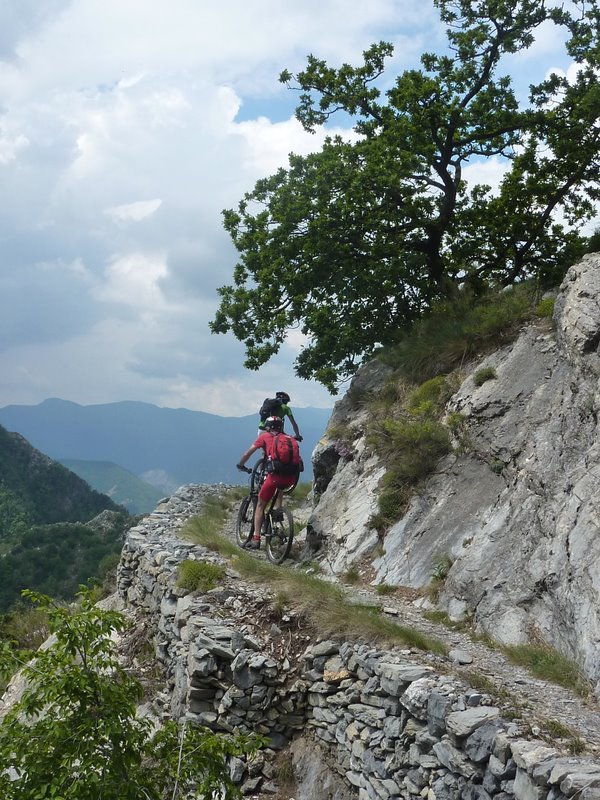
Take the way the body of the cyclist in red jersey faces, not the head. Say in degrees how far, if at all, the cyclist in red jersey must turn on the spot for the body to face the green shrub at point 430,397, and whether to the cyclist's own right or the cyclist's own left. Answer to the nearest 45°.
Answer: approximately 135° to the cyclist's own right

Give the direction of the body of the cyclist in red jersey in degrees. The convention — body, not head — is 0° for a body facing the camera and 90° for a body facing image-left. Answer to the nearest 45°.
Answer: approximately 135°

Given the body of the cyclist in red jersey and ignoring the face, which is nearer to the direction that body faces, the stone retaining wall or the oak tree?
the oak tree

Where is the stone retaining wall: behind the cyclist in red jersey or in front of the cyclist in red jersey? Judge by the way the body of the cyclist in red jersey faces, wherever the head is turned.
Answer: behind

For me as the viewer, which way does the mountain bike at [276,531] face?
facing away from the viewer and to the left of the viewer
